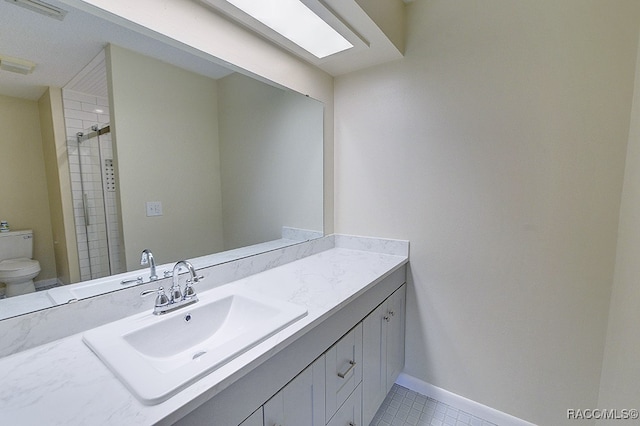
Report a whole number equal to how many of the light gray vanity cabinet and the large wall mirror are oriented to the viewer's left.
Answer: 0

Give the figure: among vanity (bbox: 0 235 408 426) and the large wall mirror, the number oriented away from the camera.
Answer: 0
